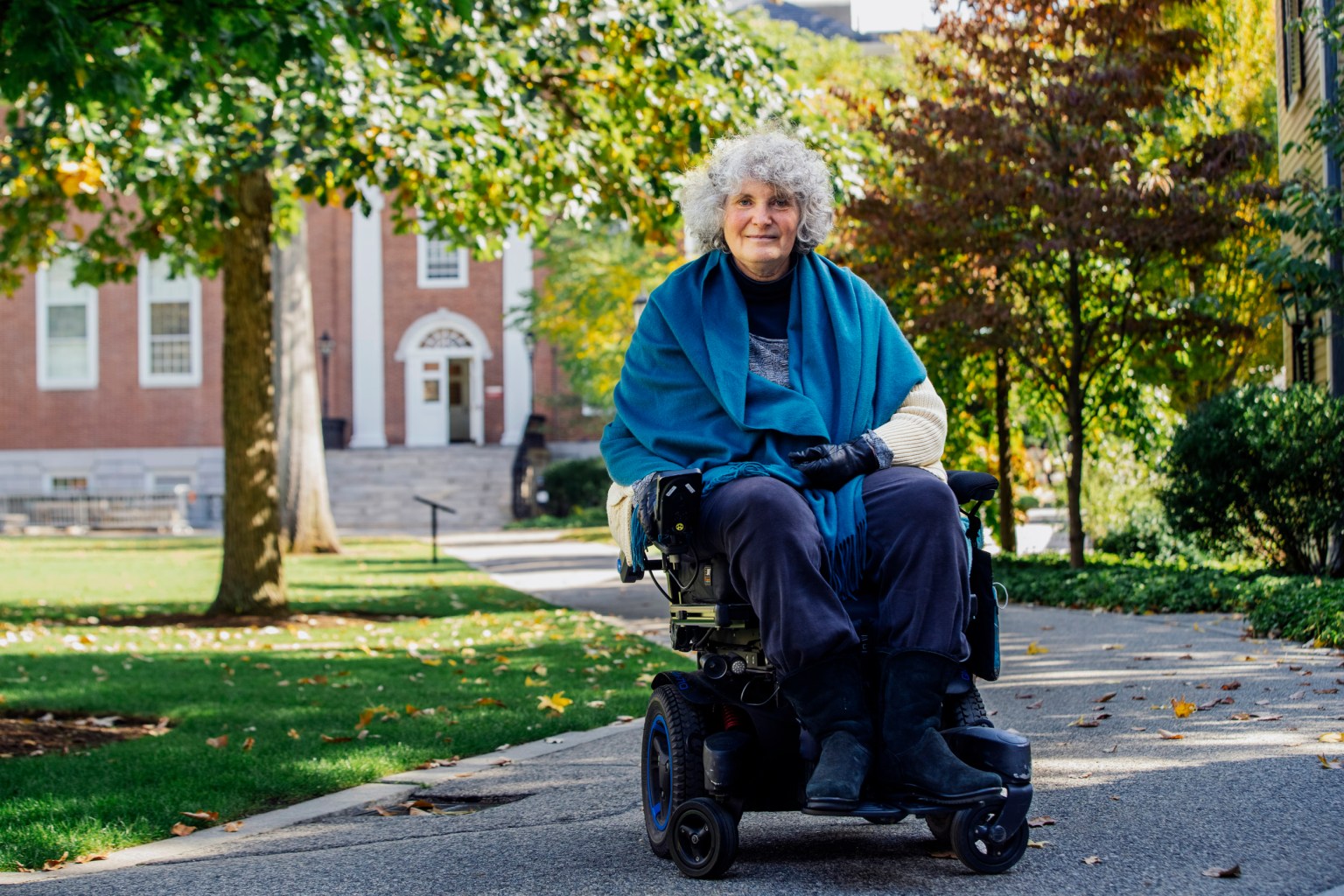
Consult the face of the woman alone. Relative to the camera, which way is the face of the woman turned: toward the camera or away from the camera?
toward the camera

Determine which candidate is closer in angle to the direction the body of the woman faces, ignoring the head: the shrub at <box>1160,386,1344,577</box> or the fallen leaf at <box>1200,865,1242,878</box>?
the fallen leaf

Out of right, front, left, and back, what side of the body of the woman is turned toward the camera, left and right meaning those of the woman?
front

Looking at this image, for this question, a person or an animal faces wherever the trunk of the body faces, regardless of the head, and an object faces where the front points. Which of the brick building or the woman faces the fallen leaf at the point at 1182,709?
the brick building

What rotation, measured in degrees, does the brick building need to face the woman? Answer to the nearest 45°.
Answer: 0° — it already faces them

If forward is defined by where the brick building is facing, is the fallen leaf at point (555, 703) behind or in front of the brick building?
in front

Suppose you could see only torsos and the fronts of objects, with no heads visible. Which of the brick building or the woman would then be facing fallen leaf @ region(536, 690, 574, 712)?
the brick building

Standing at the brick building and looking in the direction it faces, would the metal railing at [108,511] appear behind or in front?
in front

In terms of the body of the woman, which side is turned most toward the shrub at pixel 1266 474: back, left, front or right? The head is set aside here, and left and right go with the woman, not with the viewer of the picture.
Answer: back

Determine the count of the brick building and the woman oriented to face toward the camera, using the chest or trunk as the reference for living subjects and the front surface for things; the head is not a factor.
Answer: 2

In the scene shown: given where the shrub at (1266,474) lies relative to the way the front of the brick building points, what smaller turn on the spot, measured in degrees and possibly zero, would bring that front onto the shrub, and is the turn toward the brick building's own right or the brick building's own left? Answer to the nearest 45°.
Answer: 0° — it already faces it

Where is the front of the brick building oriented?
toward the camera

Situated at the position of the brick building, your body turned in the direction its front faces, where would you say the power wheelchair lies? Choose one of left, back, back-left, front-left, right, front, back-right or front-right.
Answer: front

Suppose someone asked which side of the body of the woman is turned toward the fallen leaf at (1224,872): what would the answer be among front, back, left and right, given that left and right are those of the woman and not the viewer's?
left

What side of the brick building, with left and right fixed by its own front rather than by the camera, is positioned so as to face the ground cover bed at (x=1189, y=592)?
front
